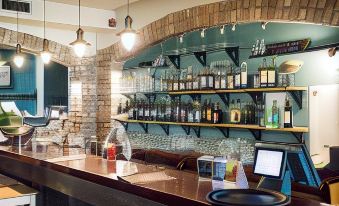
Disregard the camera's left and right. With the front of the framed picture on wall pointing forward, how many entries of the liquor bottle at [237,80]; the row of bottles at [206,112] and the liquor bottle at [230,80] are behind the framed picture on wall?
0

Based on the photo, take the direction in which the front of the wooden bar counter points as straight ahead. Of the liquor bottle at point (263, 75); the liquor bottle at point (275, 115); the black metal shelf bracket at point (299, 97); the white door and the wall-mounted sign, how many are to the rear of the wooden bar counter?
5

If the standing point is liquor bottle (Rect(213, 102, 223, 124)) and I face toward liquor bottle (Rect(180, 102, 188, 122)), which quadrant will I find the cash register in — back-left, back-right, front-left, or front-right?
back-left

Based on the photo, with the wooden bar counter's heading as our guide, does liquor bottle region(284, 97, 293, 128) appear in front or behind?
behind

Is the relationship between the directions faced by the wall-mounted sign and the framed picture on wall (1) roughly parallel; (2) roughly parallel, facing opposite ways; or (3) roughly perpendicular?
roughly perpendicular

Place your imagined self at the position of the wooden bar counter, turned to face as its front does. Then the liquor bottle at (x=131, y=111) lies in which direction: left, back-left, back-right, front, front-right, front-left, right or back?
back-right

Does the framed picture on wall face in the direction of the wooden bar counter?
yes

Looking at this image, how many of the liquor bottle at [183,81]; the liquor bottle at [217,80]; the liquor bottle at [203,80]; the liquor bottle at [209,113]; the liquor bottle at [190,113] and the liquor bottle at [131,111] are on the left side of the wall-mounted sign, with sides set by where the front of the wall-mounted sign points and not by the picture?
0

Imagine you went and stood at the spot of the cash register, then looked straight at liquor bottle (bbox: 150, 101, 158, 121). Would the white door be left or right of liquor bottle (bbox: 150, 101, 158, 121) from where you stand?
right

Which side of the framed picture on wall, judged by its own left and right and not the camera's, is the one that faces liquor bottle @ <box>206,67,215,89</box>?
front

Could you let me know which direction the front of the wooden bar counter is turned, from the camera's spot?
facing the viewer and to the left of the viewer

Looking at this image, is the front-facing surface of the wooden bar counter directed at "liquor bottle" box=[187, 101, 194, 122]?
no

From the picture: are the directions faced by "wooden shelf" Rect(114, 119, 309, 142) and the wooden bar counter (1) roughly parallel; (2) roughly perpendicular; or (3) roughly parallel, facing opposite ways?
roughly parallel

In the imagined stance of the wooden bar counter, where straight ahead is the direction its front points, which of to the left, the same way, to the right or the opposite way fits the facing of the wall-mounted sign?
the same way

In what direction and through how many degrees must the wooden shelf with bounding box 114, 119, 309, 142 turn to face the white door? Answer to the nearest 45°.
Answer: approximately 90° to its left

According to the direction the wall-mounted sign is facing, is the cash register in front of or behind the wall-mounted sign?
in front

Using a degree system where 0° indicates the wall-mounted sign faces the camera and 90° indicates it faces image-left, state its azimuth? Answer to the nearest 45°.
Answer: approximately 45°
